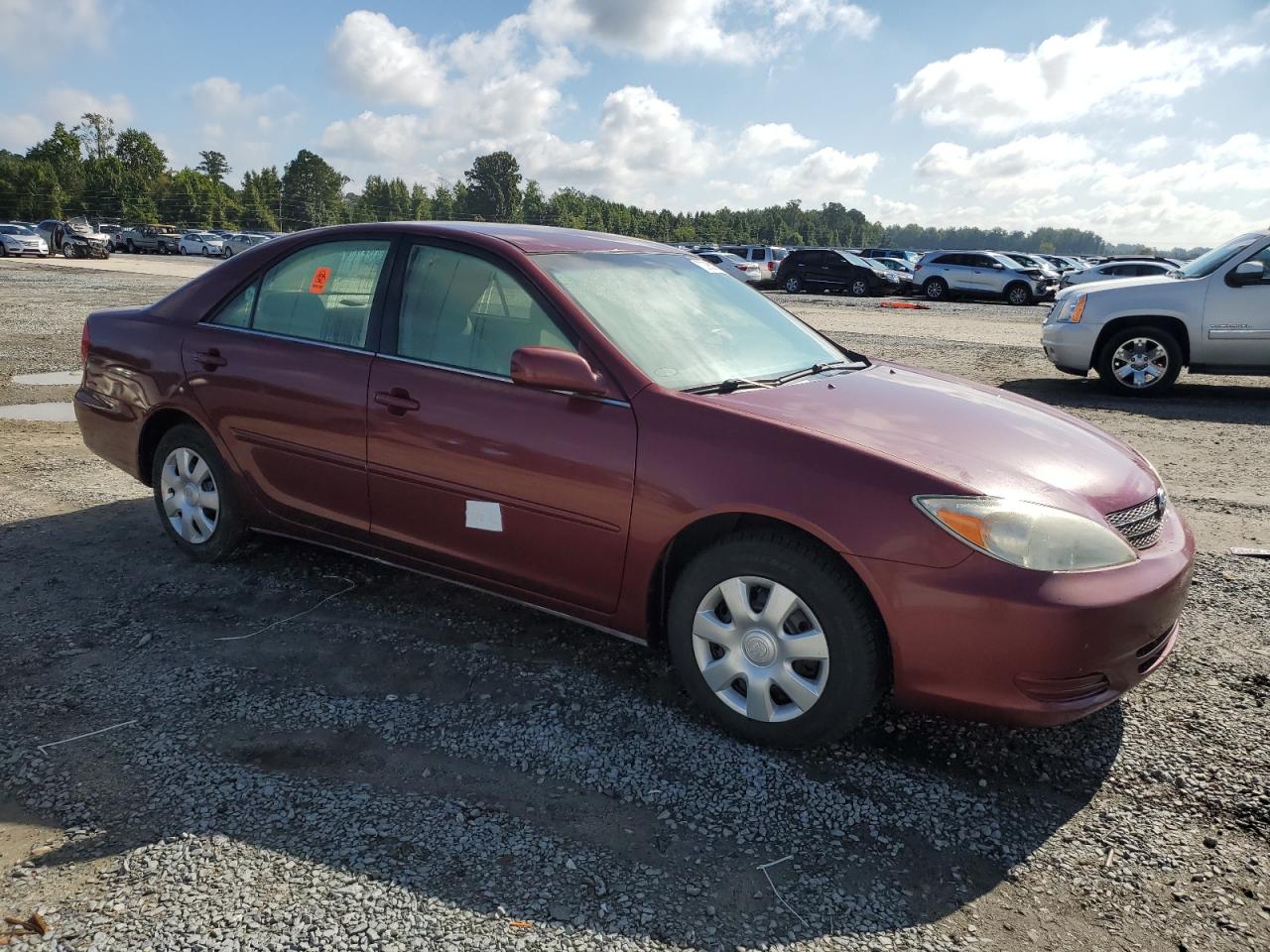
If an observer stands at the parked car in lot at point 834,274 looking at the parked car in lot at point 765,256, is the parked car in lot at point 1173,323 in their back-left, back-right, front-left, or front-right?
back-left

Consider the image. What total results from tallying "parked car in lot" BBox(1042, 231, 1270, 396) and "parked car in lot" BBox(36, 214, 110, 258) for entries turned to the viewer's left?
1

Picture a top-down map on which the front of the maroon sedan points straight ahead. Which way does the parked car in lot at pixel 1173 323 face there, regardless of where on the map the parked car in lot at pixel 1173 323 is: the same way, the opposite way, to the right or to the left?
the opposite way

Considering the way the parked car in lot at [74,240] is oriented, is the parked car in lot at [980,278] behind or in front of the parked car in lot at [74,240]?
in front

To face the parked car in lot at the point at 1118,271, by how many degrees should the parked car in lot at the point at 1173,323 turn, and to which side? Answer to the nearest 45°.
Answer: approximately 90° to its right

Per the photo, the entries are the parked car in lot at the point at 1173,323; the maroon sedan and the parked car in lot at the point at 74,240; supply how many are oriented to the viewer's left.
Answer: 1

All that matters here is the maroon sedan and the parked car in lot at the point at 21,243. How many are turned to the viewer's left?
0

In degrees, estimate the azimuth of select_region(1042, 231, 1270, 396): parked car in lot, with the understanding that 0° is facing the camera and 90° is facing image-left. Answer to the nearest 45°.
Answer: approximately 90°

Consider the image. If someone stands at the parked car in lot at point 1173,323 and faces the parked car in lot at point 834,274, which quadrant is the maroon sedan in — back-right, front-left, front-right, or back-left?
back-left

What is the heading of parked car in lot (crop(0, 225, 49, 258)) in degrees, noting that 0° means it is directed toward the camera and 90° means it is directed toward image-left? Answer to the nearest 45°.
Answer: approximately 315°

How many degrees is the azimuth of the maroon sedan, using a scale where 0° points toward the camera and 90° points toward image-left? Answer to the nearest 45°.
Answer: approximately 315°
